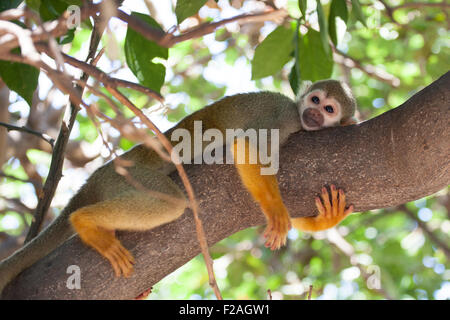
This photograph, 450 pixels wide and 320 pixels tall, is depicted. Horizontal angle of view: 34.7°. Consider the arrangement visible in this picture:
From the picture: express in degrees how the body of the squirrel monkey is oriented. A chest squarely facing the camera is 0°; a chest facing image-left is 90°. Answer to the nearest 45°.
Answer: approximately 270°
